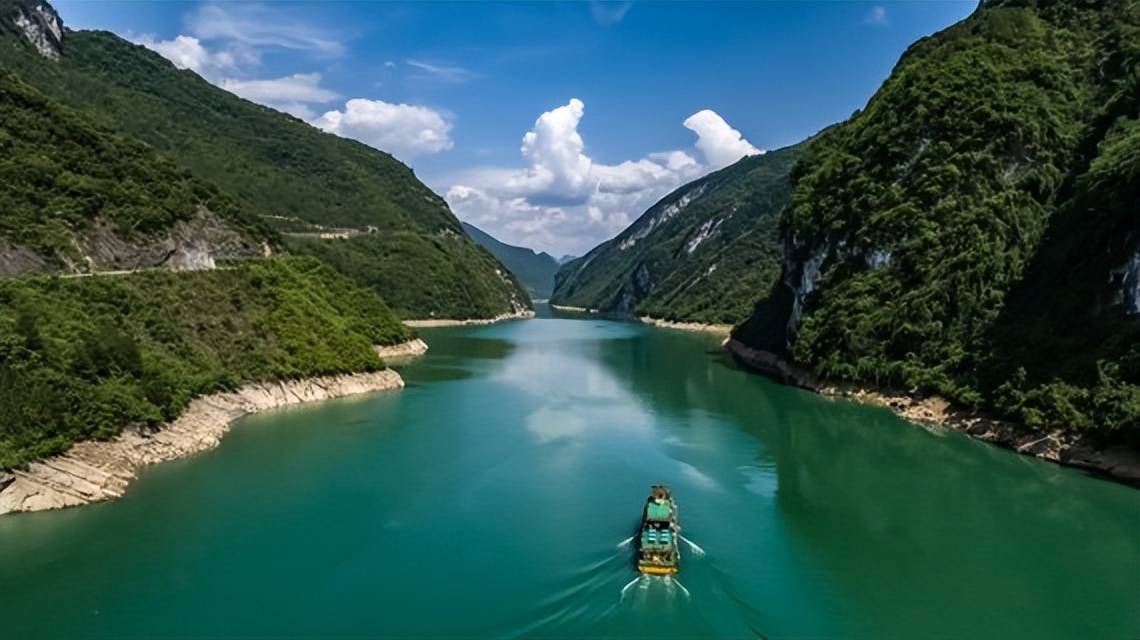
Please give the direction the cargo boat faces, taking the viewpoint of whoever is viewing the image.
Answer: facing away from the viewer
